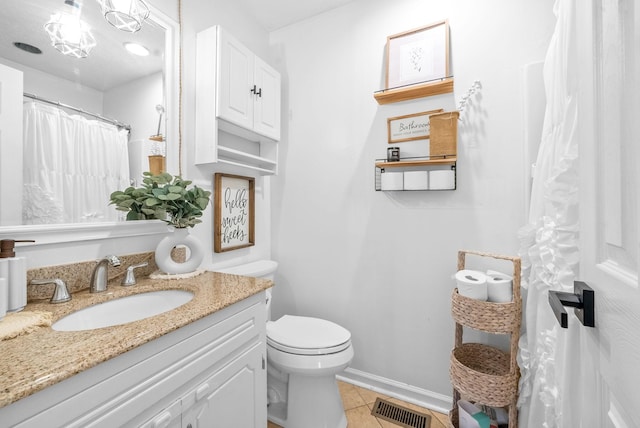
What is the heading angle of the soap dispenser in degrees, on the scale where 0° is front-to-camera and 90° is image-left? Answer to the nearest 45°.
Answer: approximately 270°

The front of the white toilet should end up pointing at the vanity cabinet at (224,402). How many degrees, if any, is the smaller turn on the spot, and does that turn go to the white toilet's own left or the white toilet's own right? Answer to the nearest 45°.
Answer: approximately 90° to the white toilet's own right

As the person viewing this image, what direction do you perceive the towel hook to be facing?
facing to the left of the viewer

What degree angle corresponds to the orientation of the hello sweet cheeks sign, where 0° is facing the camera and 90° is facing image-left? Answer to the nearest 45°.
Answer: approximately 315°

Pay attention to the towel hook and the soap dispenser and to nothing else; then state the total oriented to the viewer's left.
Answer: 1

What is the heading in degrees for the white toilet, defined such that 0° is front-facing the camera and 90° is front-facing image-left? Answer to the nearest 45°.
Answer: approximately 315°

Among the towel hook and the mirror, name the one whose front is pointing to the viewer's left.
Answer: the towel hook

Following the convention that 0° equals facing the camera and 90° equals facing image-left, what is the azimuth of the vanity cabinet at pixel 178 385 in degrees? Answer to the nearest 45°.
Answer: approximately 315°
